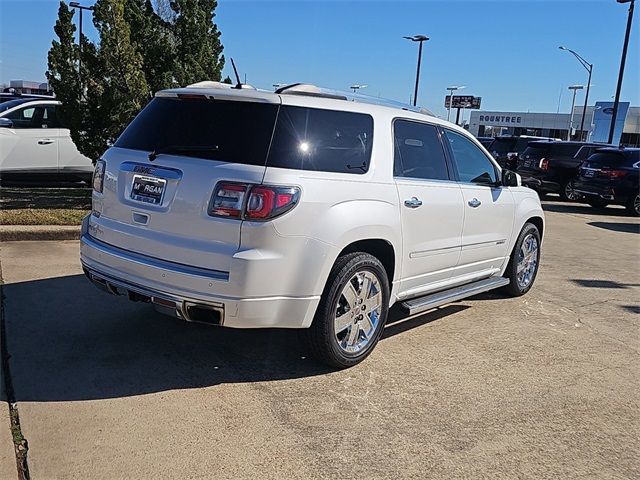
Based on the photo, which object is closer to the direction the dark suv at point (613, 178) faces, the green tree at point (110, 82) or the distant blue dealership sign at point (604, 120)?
the distant blue dealership sign

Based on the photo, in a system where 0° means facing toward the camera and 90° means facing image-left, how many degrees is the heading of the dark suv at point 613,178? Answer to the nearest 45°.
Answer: approximately 225°

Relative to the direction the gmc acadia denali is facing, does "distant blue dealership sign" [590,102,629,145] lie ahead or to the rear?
ahead

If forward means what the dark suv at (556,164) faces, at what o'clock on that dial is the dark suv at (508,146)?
the dark suv at (508,146) is roughly at 10 o'clock from the dark suv at (556,164).

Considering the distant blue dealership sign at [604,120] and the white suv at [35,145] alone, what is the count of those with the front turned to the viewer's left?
1

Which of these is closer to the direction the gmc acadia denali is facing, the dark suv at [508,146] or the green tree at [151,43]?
the dark suv

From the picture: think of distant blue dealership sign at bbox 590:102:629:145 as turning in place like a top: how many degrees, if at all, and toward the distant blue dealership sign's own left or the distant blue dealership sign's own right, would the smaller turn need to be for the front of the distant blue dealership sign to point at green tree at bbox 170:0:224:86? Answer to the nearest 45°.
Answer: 0° — it already faces it

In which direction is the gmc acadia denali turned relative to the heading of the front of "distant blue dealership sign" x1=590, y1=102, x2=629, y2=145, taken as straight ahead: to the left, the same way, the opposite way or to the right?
the opposite way

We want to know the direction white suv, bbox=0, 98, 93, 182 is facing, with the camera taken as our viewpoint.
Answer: facing to the left of the viewer

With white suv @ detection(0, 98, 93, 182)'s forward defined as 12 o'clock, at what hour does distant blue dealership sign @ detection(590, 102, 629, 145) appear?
The distant blue dealership sign is roughly at 5 o'clock from the white suv.

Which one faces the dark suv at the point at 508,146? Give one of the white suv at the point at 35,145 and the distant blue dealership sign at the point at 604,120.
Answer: the distant blue dealership sign

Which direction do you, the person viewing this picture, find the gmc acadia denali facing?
facing away from the viewer and to the right of the viewer

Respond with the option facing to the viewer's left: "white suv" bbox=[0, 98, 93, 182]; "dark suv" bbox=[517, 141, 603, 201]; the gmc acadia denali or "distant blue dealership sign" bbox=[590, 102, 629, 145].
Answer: the white suv

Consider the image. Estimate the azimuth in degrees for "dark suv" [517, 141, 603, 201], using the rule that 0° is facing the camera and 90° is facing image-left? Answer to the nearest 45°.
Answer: approximately 225°
